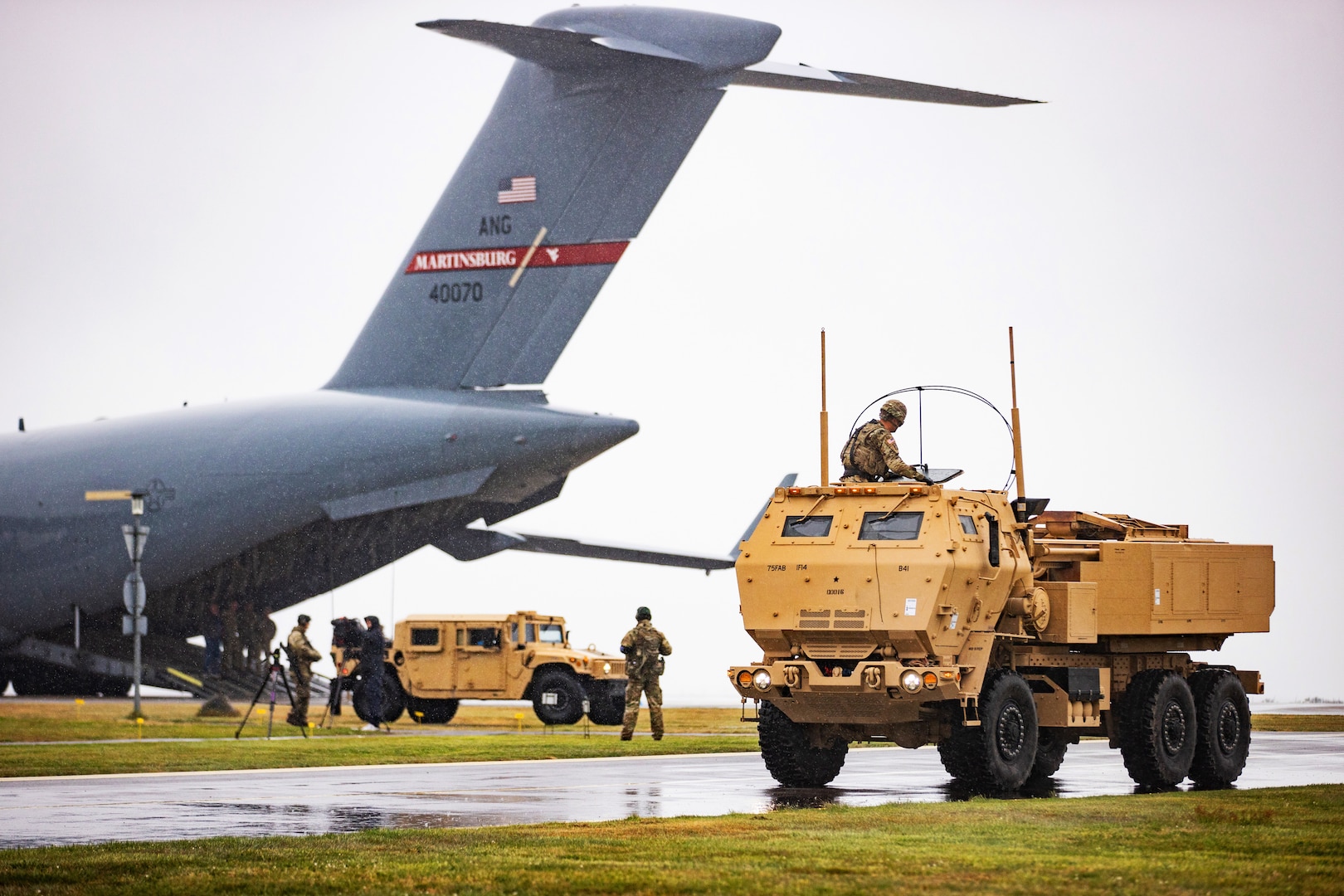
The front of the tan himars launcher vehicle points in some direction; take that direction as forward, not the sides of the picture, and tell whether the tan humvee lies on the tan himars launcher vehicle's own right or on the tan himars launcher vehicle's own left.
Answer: on the tan himars launcher vehicle's own right

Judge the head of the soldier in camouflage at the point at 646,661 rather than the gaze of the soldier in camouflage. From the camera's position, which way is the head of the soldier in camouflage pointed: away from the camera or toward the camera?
away from the camera

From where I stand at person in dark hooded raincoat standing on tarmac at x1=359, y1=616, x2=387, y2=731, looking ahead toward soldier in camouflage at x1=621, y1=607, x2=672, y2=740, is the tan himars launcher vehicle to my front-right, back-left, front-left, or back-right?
front-right

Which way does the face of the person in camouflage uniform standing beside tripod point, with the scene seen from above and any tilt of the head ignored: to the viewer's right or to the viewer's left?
to the viewer's right

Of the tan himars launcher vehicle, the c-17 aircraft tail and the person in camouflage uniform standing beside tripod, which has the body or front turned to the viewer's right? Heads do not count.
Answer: the person in camouflage uniform standing beside tripod

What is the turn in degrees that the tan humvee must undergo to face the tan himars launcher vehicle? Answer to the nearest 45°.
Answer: approximately 45° to its right

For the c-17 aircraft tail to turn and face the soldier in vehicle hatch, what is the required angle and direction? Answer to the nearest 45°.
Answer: approximately 135° to its left

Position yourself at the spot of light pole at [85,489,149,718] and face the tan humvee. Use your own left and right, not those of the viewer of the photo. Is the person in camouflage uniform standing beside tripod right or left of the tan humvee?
right

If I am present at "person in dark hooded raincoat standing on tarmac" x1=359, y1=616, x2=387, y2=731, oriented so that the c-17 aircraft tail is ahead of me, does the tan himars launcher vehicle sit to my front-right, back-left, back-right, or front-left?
back-right

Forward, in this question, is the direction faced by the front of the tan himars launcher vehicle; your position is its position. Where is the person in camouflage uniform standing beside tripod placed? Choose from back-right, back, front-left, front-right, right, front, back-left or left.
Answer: right

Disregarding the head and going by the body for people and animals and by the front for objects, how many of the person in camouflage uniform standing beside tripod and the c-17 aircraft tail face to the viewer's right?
1

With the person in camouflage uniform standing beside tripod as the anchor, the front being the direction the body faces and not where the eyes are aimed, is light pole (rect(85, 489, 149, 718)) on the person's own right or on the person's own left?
on the person's own left

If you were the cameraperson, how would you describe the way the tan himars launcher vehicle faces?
facing the viewer and to the left of the viewer

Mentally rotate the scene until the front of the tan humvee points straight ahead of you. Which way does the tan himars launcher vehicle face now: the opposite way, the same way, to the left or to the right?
to the right

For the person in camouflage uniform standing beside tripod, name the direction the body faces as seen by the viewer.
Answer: to the viewer's right

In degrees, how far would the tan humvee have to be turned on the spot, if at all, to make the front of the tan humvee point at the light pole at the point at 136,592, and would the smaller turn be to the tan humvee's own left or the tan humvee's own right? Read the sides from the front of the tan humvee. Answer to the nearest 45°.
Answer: approximately 135° to the tan humvee's own right

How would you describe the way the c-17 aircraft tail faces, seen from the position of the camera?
facing away from the viewer and to the left of the viewer
